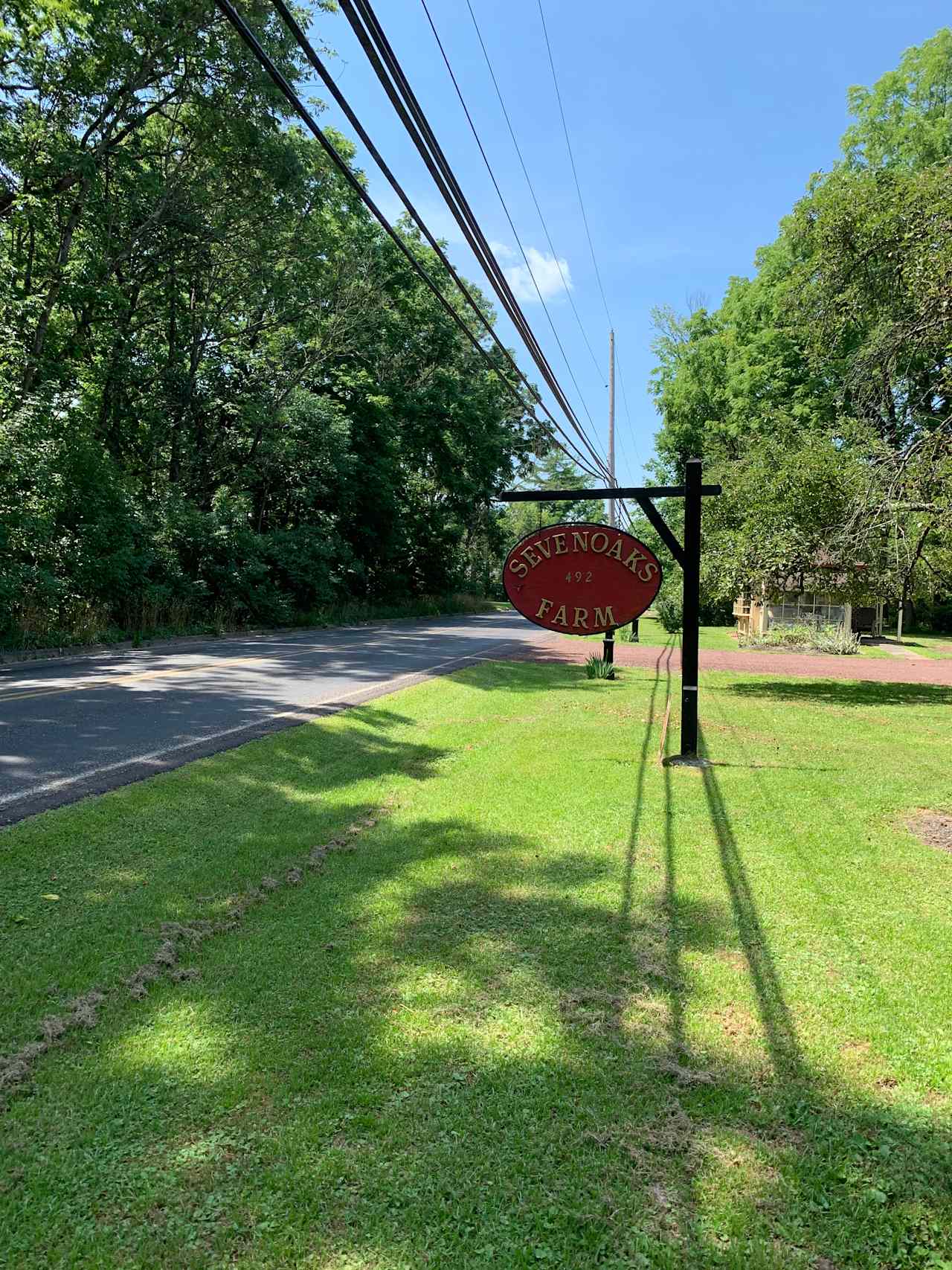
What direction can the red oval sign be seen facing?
toward the camera

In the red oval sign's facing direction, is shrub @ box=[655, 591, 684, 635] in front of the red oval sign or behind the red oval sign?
behind

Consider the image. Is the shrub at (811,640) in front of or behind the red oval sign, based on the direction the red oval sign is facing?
behind

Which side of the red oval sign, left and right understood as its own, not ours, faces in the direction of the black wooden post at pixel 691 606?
left

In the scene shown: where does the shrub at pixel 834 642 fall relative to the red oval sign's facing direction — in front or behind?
behind
